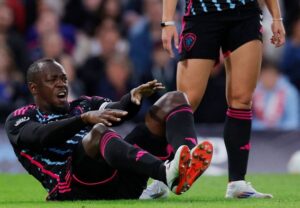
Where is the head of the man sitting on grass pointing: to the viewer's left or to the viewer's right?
to the viewer's right

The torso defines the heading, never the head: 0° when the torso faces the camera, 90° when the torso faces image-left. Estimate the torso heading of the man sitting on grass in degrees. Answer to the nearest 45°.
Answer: approximately 315°
